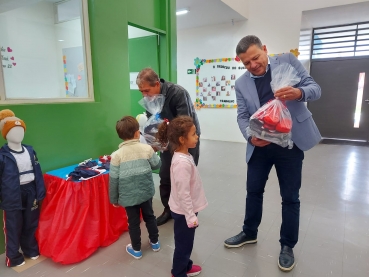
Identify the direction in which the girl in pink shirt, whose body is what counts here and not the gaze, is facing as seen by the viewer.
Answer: to the viewer's right

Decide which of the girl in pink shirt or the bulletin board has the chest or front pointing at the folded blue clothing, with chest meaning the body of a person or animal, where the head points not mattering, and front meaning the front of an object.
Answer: the bulletin board

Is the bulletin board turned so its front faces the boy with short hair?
yes

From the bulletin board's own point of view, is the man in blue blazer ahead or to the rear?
ahead

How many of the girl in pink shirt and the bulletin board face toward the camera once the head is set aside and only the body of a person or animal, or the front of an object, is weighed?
1

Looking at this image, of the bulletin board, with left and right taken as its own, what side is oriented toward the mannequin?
front

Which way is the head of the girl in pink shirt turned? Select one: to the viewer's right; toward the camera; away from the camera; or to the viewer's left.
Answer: to the viewer's right

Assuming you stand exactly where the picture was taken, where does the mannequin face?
facing the viewer and to the right of the viewer

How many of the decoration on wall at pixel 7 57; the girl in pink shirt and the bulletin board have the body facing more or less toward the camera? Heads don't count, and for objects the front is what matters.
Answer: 2

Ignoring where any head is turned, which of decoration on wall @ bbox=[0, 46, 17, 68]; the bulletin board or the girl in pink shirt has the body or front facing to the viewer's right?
the girl in pink shirt
